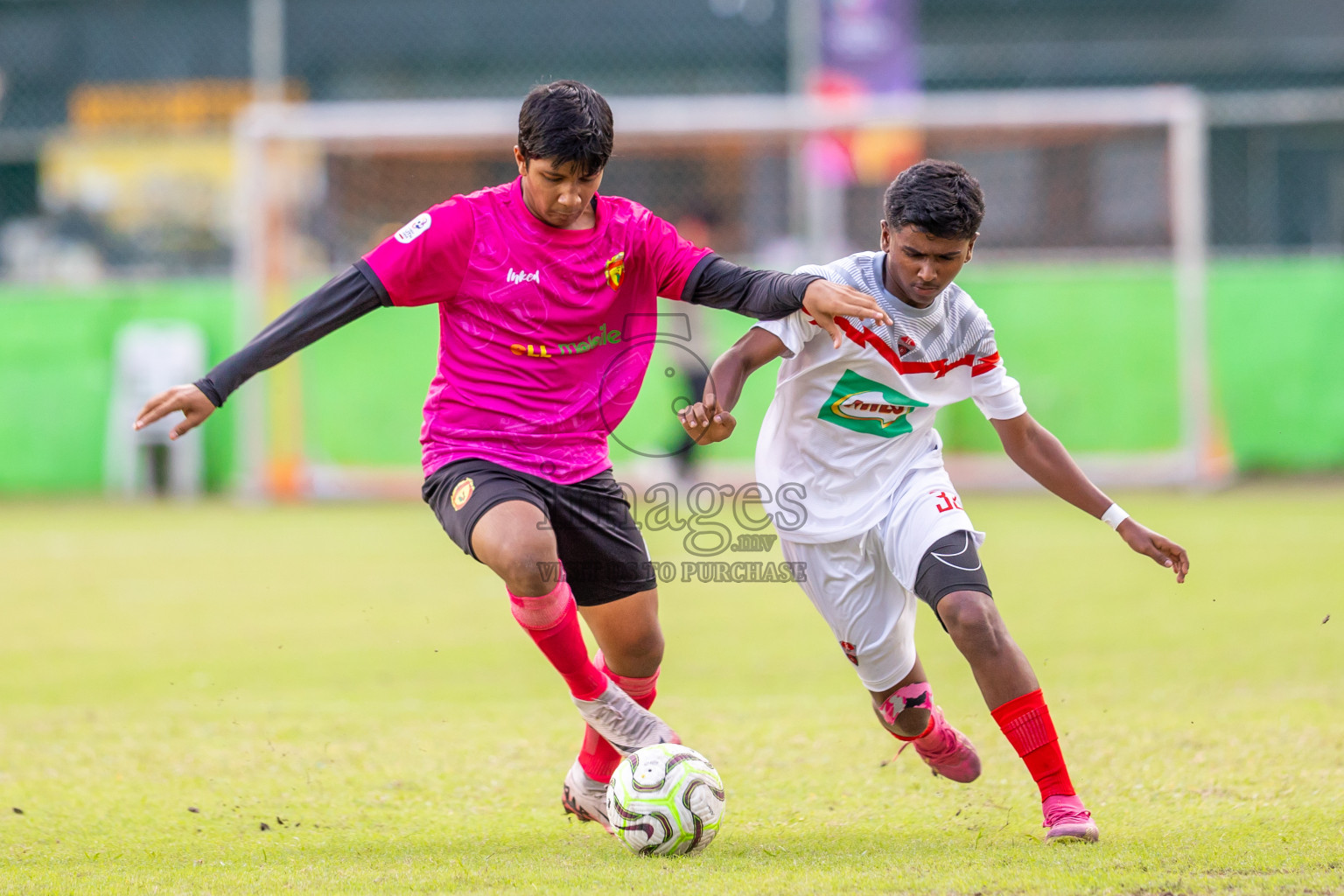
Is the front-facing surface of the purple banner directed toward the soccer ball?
yes

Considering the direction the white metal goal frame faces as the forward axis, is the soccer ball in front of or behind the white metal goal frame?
in front

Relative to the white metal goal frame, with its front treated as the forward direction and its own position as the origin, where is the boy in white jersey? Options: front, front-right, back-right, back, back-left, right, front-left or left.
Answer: front

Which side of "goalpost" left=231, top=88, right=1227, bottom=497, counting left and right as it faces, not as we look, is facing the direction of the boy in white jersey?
front

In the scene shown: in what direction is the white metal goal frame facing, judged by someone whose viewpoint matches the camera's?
facing the viewer

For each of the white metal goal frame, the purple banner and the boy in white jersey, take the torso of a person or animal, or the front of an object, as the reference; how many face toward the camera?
3

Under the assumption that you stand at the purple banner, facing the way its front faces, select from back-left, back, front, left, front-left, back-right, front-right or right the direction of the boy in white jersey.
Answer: front

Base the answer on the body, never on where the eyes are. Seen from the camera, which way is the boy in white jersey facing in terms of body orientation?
toward the camera

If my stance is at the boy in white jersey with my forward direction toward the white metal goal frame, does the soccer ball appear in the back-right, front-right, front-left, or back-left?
back-left

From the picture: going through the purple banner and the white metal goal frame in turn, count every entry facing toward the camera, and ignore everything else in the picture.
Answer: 2

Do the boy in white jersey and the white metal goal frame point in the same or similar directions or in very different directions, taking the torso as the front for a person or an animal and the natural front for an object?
same or similar directions

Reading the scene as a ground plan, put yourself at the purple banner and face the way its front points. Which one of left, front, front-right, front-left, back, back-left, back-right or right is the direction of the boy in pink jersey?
front

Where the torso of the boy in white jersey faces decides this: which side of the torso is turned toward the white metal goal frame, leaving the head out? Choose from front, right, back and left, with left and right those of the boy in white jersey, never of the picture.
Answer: back

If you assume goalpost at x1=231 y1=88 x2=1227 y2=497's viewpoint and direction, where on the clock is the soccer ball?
The soccer ball is roughly at 12 o'clock from the goalpost.

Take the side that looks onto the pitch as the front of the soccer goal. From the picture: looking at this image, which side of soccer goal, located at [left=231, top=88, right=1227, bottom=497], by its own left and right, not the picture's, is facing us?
front
